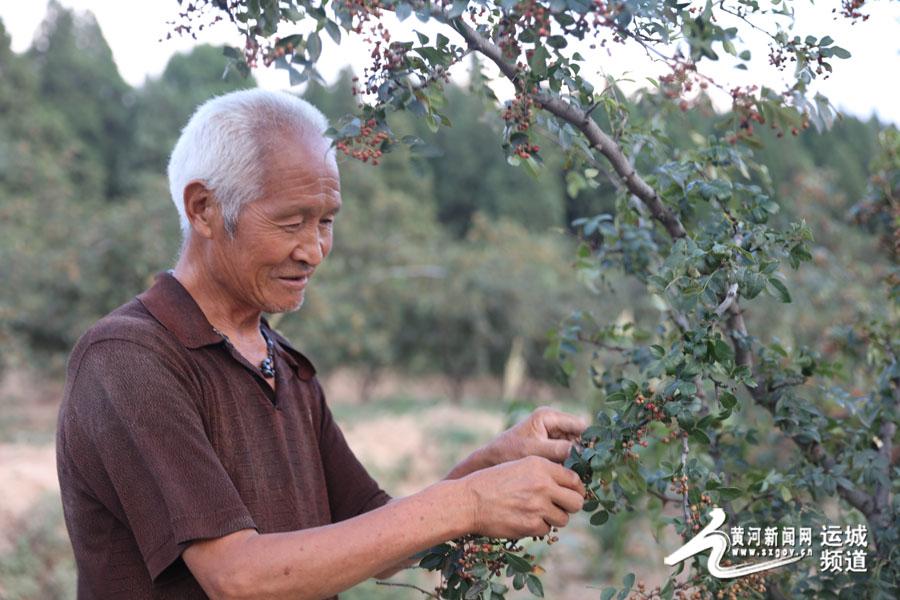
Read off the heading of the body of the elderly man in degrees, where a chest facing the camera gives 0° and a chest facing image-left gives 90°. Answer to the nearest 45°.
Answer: approximately 315°
